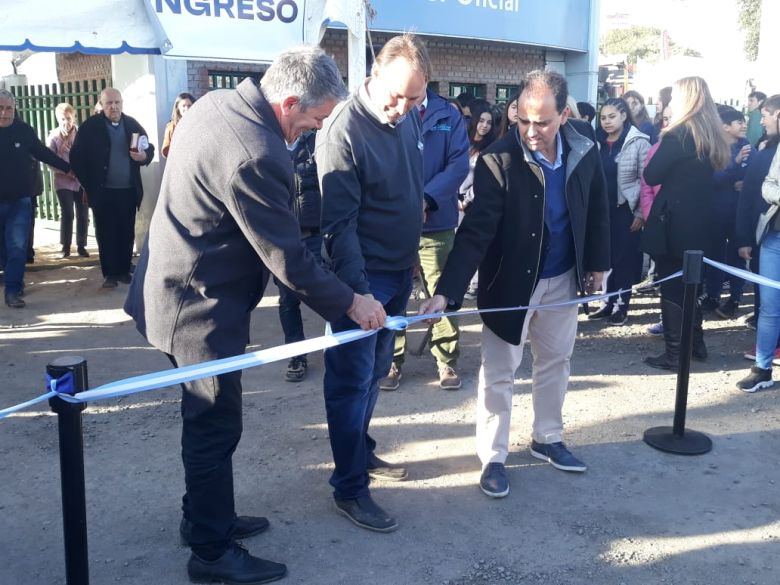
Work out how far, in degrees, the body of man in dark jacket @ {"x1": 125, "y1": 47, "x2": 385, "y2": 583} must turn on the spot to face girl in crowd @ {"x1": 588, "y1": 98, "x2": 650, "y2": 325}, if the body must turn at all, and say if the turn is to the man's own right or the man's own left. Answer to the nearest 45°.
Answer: approximately 45° to the man's own left

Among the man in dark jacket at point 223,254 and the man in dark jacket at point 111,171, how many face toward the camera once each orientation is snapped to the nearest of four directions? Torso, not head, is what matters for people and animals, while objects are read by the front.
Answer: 1

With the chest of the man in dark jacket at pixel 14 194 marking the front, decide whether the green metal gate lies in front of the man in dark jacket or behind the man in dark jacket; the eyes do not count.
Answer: behind

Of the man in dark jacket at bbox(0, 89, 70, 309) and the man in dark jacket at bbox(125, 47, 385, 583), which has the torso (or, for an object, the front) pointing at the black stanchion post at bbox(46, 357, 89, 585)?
the man in dark jacket at bbox(0, 89, 70, 309)

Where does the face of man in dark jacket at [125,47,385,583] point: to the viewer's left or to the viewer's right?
to the viewer's right

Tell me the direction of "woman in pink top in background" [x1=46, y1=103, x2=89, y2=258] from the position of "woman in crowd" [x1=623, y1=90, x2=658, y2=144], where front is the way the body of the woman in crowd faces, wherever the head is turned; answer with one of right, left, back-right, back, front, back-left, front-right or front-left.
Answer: front-right

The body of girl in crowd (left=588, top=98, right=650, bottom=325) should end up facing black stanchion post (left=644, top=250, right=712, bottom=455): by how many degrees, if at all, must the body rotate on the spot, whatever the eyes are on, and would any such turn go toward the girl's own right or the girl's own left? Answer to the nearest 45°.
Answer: approximately 45° to the girl's own left

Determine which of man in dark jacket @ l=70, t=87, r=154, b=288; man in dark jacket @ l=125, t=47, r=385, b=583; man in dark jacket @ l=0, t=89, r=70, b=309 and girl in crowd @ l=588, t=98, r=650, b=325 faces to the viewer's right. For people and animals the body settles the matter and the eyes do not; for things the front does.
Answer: man in dark jacket @ l=125, t=47, r=385, b=583

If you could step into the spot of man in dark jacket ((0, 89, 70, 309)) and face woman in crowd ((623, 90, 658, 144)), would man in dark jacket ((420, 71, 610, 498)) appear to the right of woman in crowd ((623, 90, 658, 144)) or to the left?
right
